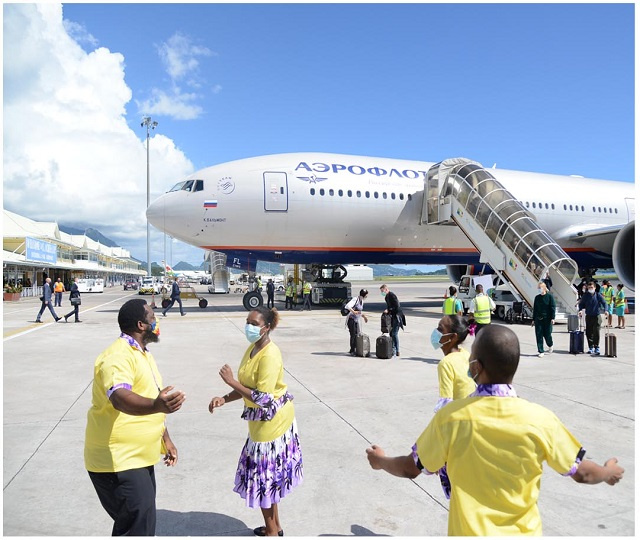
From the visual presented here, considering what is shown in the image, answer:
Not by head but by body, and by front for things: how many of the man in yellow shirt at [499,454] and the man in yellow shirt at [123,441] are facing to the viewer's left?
0

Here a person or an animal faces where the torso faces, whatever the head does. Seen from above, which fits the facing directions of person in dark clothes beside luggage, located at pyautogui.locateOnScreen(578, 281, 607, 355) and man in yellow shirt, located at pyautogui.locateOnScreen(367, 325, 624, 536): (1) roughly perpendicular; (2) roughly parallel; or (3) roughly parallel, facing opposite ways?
roughly parallel, facing opposite ways

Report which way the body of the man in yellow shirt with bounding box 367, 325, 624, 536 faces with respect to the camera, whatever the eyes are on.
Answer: away from the camera

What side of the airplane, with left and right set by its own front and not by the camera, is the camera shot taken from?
left

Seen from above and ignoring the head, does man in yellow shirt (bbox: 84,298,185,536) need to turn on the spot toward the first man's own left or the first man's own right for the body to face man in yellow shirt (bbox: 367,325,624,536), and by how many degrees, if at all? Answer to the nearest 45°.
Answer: approximately 45° to the first man's own right

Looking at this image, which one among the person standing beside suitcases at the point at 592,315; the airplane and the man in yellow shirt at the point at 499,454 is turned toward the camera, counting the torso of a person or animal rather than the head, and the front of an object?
the person standing beside suitcases

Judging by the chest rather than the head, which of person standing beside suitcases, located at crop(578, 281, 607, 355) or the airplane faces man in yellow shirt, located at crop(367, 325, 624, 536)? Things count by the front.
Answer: the person standing beside suitcases

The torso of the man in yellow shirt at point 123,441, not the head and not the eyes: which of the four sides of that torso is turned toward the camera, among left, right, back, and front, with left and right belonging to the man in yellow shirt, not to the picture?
right

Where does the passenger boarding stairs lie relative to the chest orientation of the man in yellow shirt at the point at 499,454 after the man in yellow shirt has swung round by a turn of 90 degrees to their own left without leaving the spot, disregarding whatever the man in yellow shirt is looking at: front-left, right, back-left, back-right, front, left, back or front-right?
right

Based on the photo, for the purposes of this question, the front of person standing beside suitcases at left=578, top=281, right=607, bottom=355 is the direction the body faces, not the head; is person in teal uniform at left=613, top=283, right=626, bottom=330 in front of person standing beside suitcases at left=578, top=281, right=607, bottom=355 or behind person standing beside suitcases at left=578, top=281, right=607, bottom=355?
behind

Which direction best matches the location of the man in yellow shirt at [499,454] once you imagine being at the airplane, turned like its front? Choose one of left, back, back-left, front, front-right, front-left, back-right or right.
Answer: left

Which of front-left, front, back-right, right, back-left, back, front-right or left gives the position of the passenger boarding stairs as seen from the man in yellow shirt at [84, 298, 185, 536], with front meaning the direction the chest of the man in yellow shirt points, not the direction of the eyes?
front-left

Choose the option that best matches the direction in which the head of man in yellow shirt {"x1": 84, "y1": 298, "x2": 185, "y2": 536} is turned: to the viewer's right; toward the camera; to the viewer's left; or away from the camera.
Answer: to the viewer's right

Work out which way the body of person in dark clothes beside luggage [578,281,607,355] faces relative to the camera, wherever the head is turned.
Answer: toward the camera

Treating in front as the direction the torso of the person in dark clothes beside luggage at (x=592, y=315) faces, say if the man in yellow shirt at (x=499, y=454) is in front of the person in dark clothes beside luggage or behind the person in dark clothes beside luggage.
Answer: in front

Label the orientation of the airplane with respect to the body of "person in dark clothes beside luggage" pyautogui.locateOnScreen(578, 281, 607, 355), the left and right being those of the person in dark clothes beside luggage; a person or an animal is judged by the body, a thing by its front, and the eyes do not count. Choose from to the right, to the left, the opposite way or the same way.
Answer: to the right
